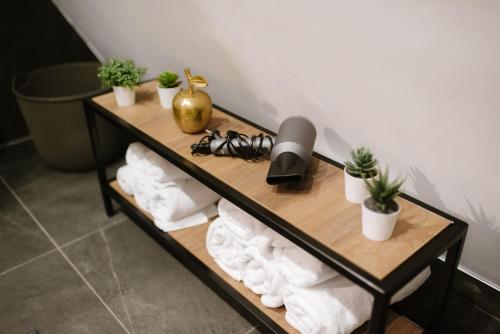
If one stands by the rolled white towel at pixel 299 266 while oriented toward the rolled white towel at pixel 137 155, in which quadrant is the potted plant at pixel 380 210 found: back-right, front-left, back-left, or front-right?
back-right

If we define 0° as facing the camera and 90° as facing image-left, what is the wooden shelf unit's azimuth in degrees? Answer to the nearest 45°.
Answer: approximately 45°

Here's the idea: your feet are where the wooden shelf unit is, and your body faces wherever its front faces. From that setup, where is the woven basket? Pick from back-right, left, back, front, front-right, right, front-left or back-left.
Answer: right
